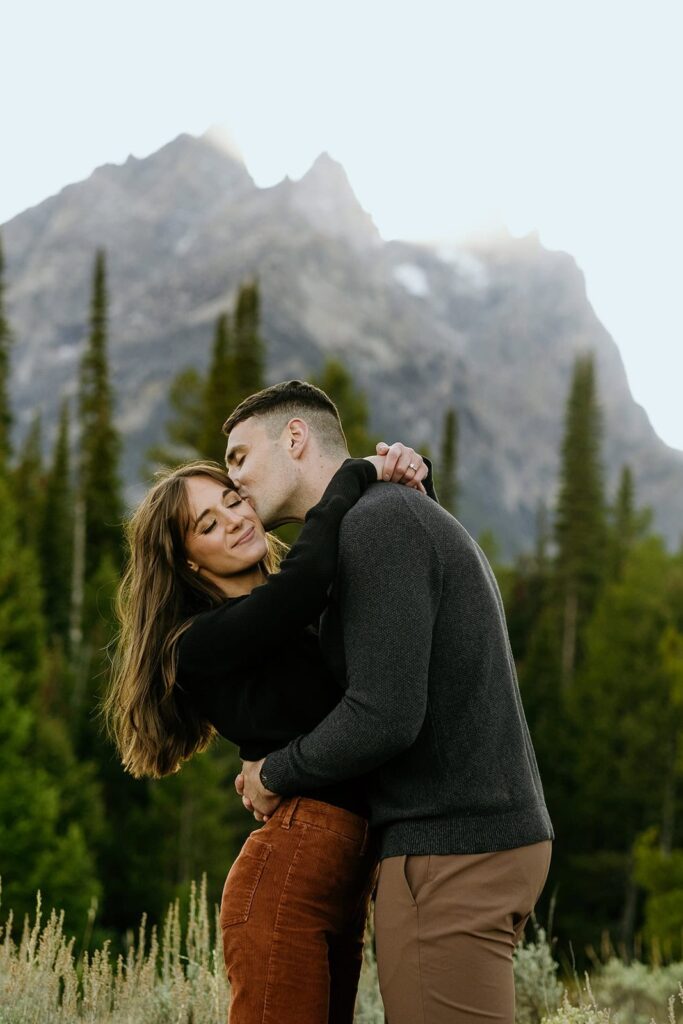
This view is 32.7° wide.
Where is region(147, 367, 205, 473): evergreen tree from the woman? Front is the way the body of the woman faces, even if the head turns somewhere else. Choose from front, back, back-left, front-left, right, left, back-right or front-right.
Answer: left

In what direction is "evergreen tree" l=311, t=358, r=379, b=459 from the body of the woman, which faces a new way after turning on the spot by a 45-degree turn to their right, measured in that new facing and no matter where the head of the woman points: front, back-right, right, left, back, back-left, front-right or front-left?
back-left

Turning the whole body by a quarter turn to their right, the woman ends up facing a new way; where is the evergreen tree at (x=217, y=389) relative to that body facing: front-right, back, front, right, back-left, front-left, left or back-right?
back

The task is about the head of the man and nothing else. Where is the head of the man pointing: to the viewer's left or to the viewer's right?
to the viewer's left

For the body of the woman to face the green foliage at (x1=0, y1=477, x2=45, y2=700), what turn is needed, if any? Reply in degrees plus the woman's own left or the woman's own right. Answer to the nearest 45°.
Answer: approximately 90° to the woman's own left

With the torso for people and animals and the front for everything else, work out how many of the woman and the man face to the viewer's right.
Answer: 1

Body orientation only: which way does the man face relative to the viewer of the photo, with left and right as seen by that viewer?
facing to the left of the viewer

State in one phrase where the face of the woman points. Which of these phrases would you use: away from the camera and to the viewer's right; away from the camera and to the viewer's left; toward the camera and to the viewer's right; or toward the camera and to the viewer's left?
toward the camera and to the viewer's right

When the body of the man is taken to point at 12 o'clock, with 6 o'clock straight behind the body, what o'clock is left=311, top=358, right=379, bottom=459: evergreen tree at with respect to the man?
The evergreen tree is roughly at 3 o'clock from the man.

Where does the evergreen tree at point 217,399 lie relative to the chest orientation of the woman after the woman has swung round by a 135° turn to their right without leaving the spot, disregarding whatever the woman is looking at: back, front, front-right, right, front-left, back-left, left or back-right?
back-right

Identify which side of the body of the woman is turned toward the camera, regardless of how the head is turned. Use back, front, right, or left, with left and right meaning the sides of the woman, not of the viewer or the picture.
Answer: right

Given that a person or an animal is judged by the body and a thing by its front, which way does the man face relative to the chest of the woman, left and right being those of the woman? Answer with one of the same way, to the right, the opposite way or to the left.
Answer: the opposite way

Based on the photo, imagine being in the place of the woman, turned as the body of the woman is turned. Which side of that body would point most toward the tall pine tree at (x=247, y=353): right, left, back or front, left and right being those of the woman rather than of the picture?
left
